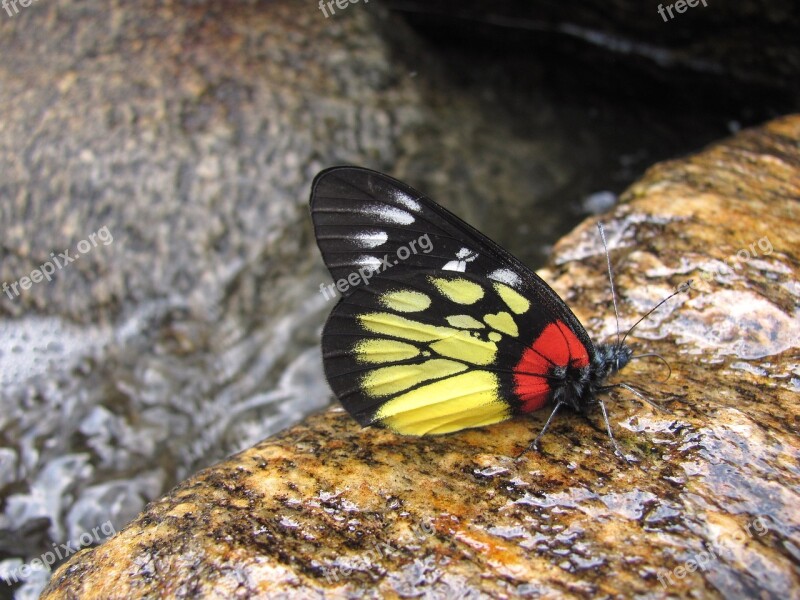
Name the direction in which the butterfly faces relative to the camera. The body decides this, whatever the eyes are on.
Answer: to the viewer's right
